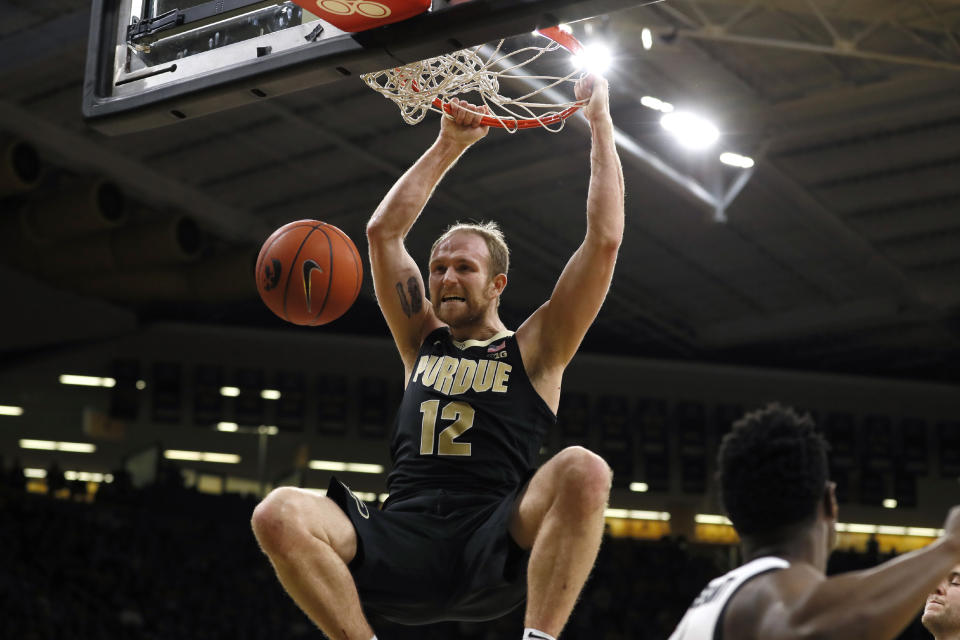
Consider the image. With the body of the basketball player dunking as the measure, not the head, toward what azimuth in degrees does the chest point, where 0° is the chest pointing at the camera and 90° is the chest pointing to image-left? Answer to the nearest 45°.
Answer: approximately 0°

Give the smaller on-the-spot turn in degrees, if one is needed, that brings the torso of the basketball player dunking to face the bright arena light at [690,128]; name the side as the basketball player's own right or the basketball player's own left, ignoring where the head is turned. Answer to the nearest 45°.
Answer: approximately 180°

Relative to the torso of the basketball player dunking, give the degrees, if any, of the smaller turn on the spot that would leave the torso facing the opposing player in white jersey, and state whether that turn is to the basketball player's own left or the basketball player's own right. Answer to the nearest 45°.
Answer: approximately 45° to the basketball player's own left

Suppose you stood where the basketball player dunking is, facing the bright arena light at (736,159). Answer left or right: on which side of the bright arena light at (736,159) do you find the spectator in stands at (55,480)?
left

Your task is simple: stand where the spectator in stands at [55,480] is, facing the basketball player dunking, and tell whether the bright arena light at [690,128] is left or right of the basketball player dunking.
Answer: left

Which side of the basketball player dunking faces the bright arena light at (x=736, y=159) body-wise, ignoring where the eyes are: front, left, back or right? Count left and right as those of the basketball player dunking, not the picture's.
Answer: back

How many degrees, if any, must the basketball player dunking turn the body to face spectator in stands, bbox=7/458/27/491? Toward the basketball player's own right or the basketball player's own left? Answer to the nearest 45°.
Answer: approximately 135° to the basketball player's own right

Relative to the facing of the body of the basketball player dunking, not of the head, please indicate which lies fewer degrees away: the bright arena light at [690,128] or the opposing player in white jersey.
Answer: the opposing player in white jersey
